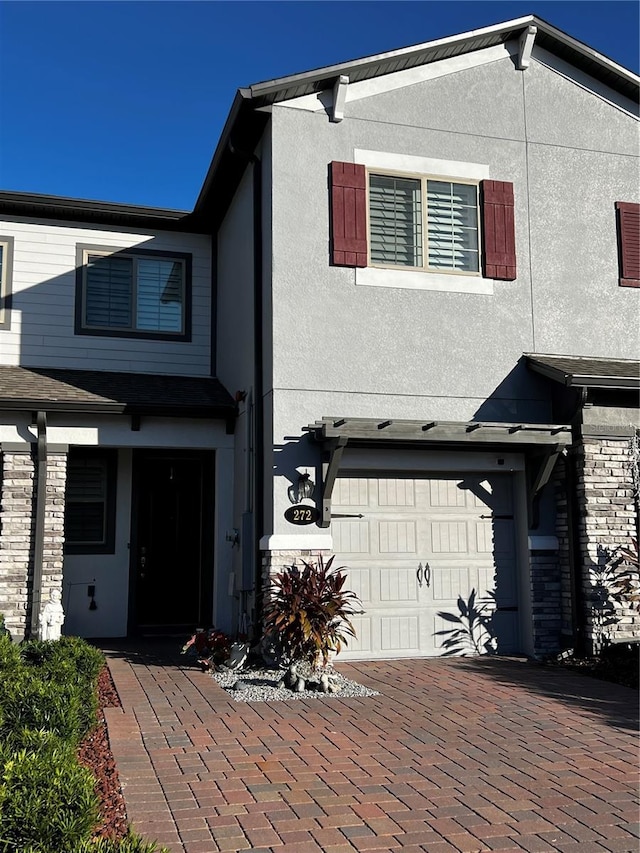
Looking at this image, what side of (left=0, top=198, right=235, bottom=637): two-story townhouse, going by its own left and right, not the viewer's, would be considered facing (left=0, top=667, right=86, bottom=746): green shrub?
front

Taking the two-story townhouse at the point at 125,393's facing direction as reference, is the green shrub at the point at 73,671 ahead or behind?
ahead

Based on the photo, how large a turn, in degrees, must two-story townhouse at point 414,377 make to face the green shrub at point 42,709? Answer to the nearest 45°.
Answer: approximately 45° to its right

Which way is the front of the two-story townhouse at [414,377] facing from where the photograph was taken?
facing the viewer

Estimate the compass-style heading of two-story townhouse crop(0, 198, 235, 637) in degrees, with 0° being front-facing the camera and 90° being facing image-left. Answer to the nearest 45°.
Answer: approximately 0°

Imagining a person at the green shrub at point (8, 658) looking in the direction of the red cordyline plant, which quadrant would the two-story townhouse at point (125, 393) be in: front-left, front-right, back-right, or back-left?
front-left
